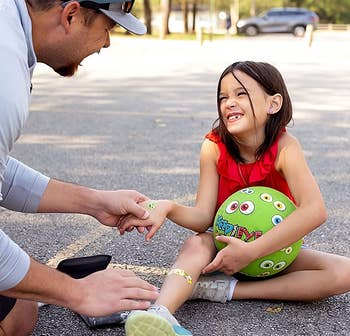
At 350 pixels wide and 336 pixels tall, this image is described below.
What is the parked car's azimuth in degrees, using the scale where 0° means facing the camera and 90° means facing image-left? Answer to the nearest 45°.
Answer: approximately 90°

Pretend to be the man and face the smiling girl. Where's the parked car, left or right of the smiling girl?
left

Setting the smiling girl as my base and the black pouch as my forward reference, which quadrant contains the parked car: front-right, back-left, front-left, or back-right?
back-right

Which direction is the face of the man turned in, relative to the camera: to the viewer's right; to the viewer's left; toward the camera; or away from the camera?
to the viewer's right

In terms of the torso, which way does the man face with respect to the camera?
to the viewer's right

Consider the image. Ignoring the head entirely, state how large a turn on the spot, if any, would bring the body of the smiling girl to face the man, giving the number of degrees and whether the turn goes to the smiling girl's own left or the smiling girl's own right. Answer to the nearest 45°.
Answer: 0° — they already face them

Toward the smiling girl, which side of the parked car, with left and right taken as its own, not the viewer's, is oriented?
left
